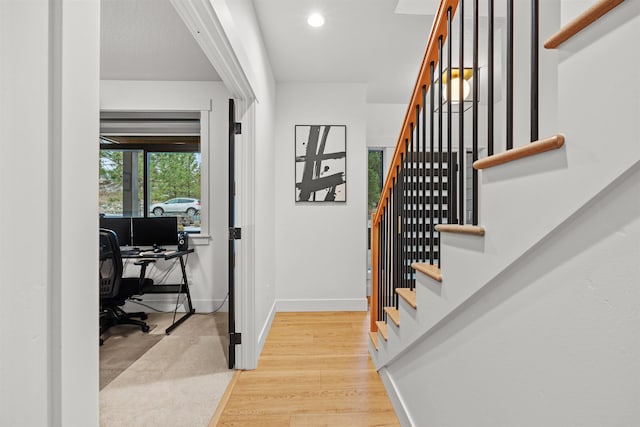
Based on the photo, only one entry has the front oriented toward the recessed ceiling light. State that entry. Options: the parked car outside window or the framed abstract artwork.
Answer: the framed abstract artwork

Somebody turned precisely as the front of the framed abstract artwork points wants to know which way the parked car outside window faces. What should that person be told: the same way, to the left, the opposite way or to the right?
to the right

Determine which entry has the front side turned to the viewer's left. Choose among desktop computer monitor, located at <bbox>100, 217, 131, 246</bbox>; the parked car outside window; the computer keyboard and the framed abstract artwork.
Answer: the parked car outside window

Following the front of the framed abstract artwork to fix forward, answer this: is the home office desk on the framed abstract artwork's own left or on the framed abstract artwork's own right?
on the framed abstract artwork's own right

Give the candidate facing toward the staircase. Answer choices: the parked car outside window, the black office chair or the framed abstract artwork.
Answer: the framed abstract artwork
